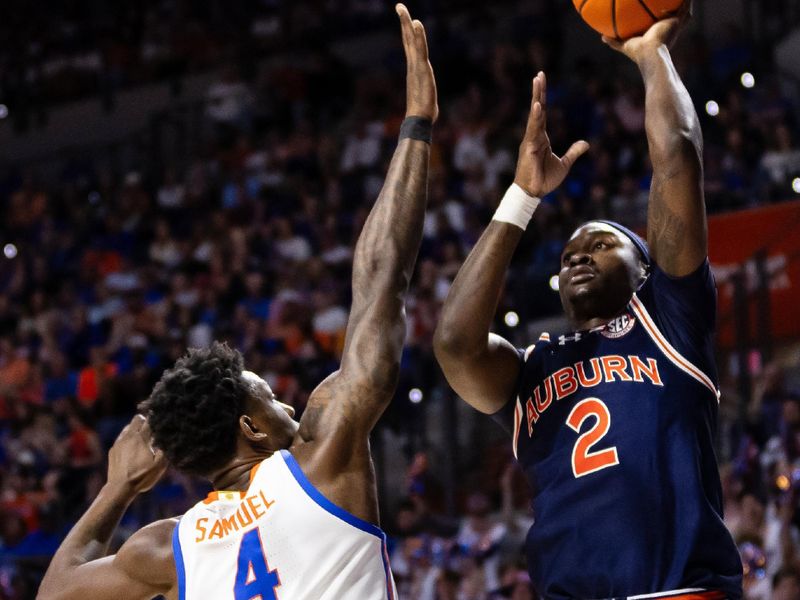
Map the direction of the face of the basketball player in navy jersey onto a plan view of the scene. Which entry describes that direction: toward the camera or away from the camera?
toward the camera

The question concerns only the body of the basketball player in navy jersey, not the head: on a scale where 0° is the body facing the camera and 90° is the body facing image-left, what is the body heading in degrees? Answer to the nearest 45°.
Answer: approximately 45°
